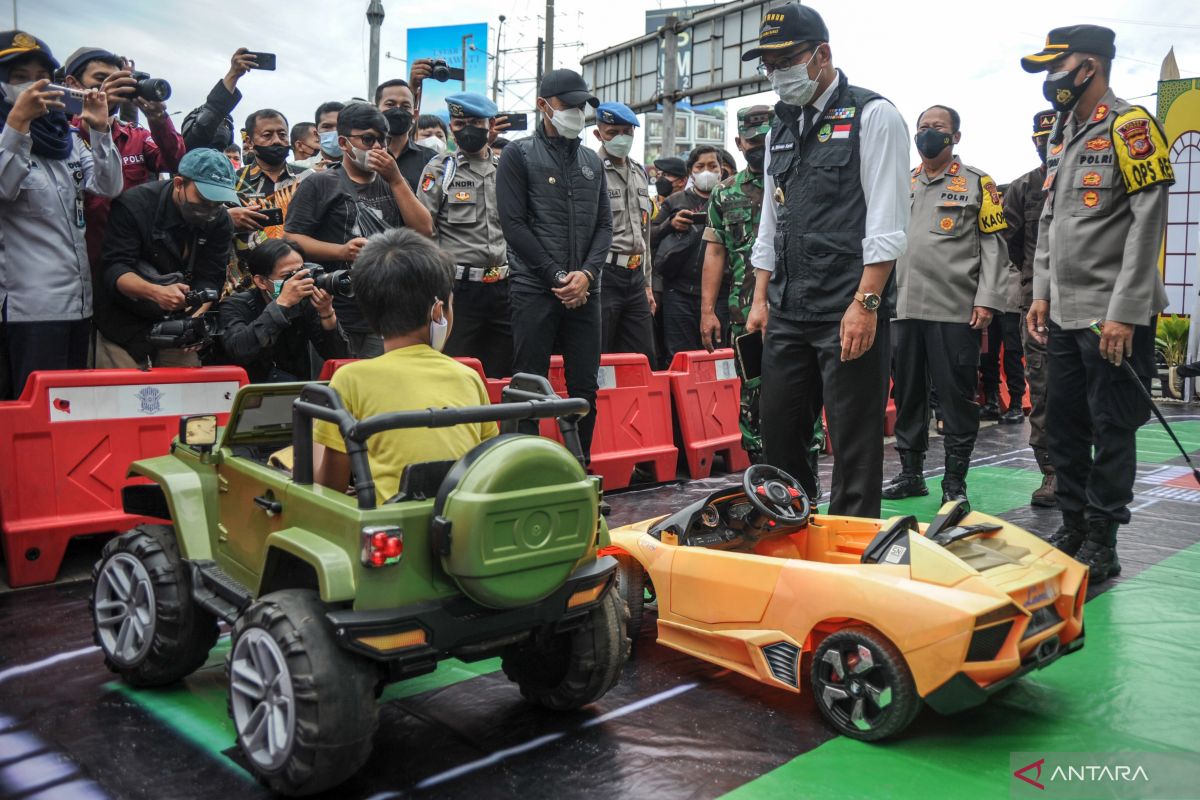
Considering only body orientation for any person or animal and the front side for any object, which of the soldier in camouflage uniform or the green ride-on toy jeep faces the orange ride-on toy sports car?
the soldier in camouflage uniform

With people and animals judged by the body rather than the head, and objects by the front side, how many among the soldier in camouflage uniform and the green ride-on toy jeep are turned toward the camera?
1

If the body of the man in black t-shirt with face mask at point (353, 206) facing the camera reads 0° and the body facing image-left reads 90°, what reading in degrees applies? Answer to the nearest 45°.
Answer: approximately 315°

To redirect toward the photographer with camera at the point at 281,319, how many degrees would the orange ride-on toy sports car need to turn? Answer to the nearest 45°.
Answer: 0° — it already faces them

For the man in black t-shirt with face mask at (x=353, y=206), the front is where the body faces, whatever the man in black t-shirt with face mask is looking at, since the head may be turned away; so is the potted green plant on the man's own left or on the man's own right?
on the man's own left
